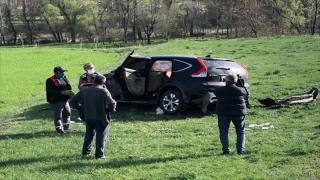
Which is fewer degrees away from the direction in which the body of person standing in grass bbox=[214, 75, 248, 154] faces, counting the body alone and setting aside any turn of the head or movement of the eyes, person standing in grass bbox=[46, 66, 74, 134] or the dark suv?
the dark suv

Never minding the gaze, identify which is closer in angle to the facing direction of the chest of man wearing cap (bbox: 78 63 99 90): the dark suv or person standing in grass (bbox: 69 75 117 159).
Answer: the person standing in grass

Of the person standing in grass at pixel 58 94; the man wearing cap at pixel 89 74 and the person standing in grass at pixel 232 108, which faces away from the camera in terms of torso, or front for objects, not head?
the person standing in grass at pixel 232 108

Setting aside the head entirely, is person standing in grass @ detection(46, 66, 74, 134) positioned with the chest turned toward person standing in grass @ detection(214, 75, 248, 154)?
yes

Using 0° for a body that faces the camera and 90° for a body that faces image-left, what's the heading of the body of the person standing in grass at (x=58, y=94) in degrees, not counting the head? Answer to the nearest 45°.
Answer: approximately 315°

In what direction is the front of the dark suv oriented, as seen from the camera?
facing away from the viewer and to the left of the viewer

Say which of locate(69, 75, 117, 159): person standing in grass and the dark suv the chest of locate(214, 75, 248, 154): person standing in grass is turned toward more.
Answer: the dark suv

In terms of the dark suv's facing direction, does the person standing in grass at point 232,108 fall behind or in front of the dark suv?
behind

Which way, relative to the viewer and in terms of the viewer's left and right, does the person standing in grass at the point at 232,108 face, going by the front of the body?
facing away from the viewer

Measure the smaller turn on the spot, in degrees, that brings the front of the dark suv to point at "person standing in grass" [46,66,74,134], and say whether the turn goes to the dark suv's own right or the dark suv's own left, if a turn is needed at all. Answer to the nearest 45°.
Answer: approximately 90° to the dark suv's own left

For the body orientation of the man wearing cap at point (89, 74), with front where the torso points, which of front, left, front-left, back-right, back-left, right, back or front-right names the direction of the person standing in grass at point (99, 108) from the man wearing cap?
front-right

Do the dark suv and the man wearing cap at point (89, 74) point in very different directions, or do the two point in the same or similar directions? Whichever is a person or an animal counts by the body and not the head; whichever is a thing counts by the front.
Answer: very different directions
